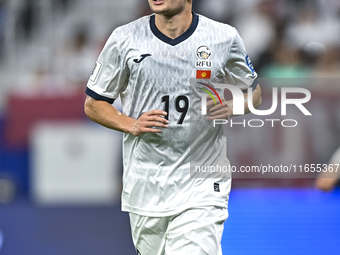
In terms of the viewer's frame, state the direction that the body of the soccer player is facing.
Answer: toward the camera
